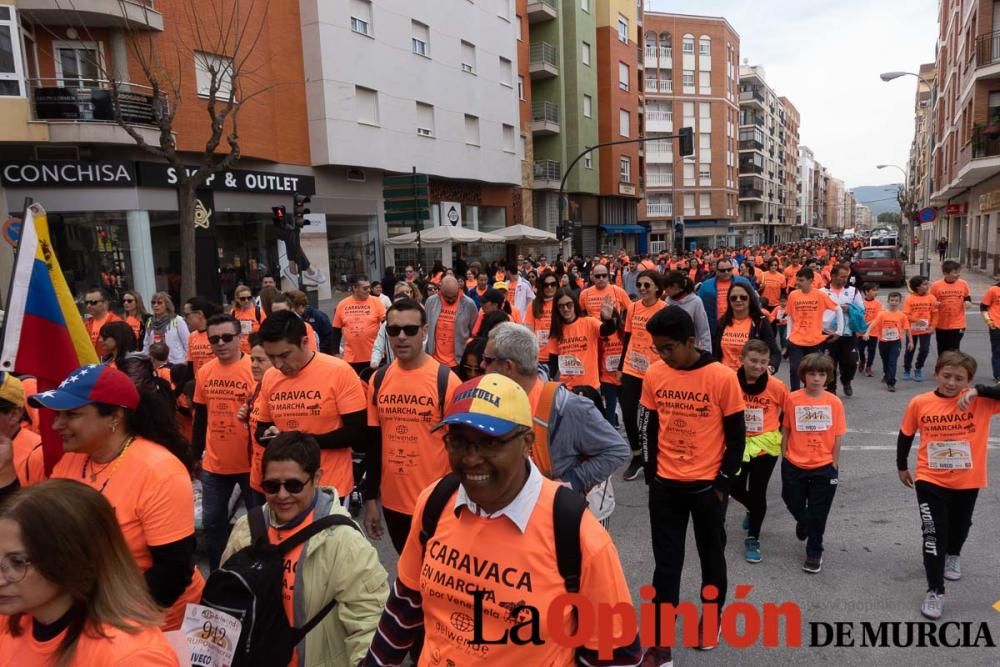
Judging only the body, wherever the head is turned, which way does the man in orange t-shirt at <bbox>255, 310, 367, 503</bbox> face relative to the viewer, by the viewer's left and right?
facing the viewer and to the left of the viewer

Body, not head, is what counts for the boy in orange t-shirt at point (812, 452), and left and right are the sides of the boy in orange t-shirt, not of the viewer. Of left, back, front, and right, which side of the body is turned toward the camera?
front

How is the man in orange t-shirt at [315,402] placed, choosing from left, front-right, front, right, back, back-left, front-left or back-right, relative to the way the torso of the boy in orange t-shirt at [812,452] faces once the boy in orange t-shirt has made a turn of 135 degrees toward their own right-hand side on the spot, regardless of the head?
left

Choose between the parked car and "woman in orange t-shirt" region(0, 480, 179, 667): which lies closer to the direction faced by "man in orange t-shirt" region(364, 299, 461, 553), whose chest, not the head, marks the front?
the woman in orange t-shirt

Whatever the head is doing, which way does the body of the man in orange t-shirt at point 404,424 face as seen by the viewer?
toward the camera

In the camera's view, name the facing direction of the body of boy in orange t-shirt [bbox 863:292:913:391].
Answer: toward the camera

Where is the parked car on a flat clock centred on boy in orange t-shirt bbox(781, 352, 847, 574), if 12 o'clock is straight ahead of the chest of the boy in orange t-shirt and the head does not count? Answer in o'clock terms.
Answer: The parked car is roughly at 6 o'clock from the boy in orange t-shirt.

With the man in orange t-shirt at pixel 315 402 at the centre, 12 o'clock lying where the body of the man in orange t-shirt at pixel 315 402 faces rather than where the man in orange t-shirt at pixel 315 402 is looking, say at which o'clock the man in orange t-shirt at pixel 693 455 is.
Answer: the man in orange t-shirt at pixel 693 455 is roughly at 8 o'clock from the man in orange t-shirt at pixel 315 402.

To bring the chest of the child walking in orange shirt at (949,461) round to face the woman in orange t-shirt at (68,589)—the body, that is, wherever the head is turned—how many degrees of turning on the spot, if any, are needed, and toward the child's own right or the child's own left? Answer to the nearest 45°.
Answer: approximately 45° to the child's own right

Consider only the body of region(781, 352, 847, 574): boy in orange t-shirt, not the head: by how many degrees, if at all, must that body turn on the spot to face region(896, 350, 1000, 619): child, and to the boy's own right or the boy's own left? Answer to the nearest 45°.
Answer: approximately 45° to the boy's own left

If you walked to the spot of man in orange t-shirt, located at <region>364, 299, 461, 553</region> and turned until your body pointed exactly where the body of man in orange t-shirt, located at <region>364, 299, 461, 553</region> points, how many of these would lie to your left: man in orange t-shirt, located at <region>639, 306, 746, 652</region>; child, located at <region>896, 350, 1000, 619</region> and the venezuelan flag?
2

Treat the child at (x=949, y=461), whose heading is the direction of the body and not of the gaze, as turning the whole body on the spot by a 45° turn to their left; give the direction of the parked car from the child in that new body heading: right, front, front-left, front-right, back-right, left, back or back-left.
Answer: back-left

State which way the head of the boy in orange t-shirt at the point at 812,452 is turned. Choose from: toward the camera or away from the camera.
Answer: toward the camera
